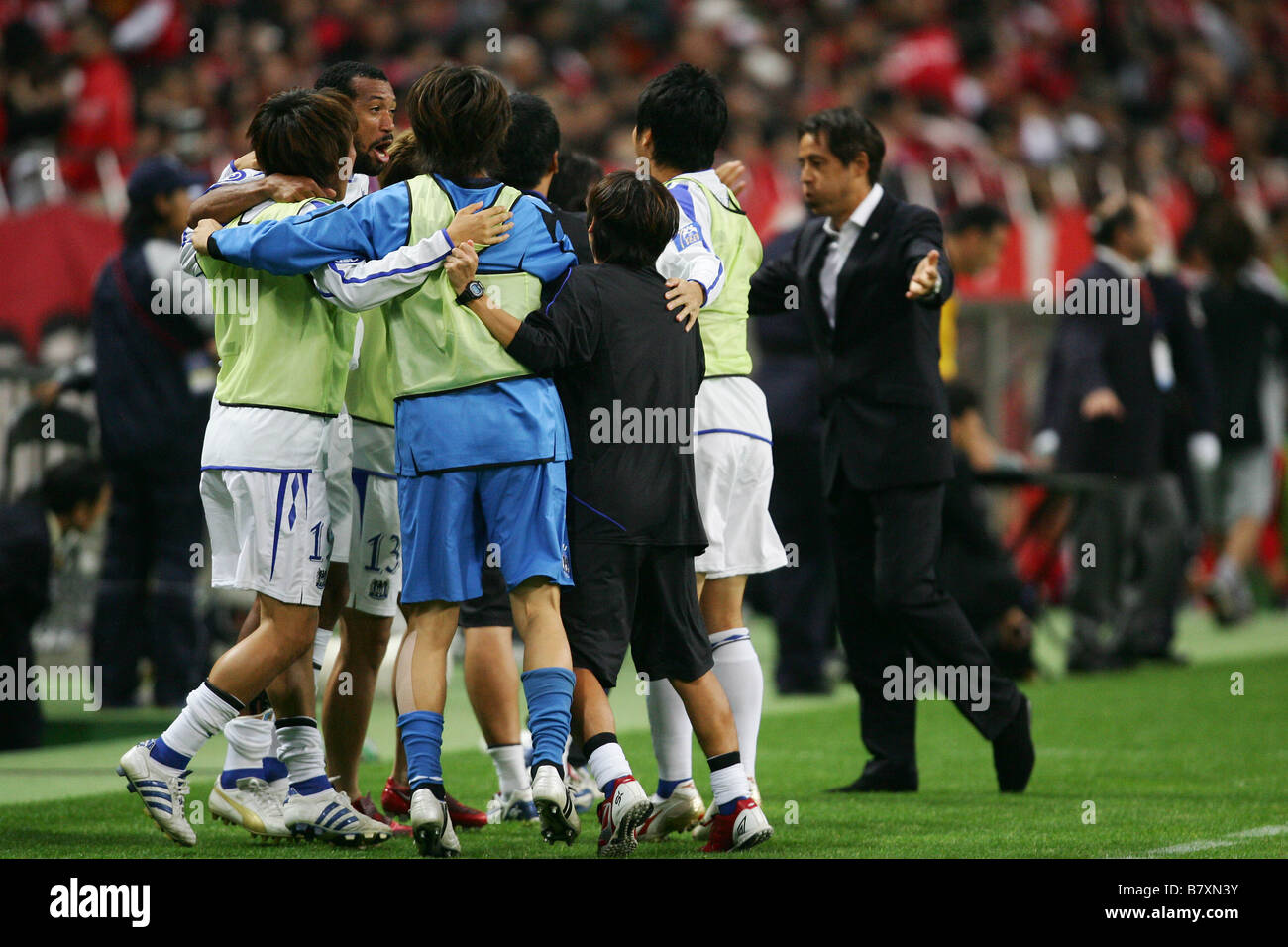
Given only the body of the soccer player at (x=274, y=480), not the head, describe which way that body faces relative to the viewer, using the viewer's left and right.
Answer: facing away from the viewer and to the right of the viewer

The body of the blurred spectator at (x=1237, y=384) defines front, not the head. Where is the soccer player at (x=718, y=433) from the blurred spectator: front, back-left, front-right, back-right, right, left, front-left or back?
back

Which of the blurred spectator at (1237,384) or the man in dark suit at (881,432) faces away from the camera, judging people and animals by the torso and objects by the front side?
the blurred spectator

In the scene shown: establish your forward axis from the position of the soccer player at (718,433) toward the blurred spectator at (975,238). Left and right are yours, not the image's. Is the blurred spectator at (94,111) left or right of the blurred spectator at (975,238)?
left

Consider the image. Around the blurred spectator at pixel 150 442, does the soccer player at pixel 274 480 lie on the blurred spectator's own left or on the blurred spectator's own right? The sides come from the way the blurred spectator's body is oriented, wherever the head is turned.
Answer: on the blurred spectator's own right

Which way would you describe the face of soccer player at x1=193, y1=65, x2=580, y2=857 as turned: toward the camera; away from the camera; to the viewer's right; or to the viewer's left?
away from the camera

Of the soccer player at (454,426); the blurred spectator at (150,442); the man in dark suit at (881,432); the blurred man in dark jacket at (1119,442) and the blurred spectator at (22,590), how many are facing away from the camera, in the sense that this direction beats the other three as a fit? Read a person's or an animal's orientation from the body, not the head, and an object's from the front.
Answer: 1

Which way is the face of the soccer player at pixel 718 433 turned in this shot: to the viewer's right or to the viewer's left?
to the viewer's left

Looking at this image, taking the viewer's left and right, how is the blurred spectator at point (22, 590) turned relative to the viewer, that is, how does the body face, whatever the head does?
facing to the right of the viewer

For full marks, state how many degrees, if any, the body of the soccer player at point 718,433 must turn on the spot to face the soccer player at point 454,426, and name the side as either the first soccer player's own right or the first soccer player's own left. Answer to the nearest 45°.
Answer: approximately 90° to the first soccer player's own left

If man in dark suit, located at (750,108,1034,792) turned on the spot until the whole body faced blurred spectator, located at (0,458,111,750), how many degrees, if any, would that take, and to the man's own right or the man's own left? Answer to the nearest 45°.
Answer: approximately 45° to the man's own right

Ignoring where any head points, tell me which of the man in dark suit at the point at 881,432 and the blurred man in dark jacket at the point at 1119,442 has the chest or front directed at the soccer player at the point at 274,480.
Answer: the man in dark suit

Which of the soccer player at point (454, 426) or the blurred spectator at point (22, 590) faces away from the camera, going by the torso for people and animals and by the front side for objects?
the soccer player

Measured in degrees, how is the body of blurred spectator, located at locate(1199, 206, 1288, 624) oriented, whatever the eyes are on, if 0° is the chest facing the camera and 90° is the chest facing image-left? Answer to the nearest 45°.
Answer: approximately 180°

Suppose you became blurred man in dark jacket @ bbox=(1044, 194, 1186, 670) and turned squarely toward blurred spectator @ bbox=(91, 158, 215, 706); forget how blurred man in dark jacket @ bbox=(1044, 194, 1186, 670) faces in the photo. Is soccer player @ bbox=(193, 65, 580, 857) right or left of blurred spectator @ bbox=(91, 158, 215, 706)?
left

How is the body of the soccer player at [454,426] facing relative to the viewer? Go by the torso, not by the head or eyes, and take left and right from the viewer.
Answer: facing away from the viewer

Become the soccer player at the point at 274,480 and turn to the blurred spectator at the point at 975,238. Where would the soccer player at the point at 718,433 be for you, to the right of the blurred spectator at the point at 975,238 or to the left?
right

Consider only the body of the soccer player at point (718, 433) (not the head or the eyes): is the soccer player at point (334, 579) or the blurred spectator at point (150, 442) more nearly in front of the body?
the blurred spectator
